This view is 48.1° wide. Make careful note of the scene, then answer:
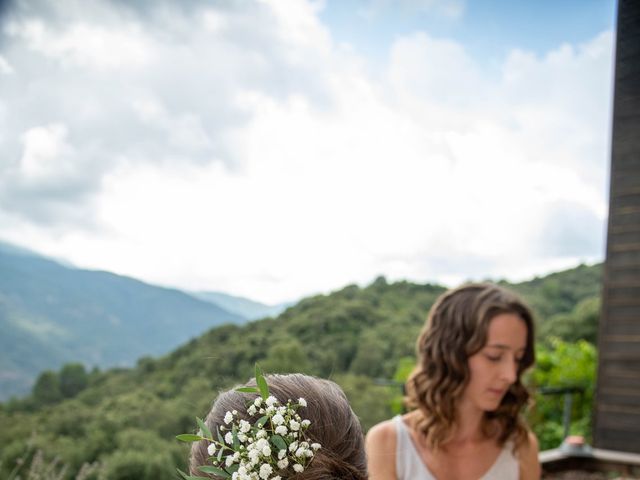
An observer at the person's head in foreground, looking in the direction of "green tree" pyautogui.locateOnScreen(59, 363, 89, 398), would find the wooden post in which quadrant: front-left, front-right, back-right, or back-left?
front-right

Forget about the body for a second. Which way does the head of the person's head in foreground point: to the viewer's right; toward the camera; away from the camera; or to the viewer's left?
away from the camera

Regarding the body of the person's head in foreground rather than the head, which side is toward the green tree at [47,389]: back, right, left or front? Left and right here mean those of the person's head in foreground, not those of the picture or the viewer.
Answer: front

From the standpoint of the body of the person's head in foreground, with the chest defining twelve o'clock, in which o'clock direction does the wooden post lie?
The wooden post is roughly at 1 o'clock from the person's head in foreground.

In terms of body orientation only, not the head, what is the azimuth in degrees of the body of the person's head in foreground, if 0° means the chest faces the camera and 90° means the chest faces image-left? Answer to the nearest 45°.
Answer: approximately 180°

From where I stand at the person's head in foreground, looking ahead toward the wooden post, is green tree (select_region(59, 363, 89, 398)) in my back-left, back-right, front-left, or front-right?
front-left

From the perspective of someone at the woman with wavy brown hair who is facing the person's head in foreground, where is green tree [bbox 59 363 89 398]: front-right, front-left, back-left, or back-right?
back-right

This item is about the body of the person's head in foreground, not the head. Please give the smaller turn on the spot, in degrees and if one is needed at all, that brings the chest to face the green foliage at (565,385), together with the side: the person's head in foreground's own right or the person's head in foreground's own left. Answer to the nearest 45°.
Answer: approximately 45° to the person's head in foreground's own right

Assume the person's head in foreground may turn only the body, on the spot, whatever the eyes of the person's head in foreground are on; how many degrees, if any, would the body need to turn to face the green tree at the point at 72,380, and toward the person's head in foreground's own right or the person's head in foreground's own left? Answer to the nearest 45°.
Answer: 0° — they already face it

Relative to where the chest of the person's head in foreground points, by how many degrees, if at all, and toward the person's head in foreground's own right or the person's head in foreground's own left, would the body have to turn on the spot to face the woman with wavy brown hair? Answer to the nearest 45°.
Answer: approximately 45° to the person's head in foreground's own right
